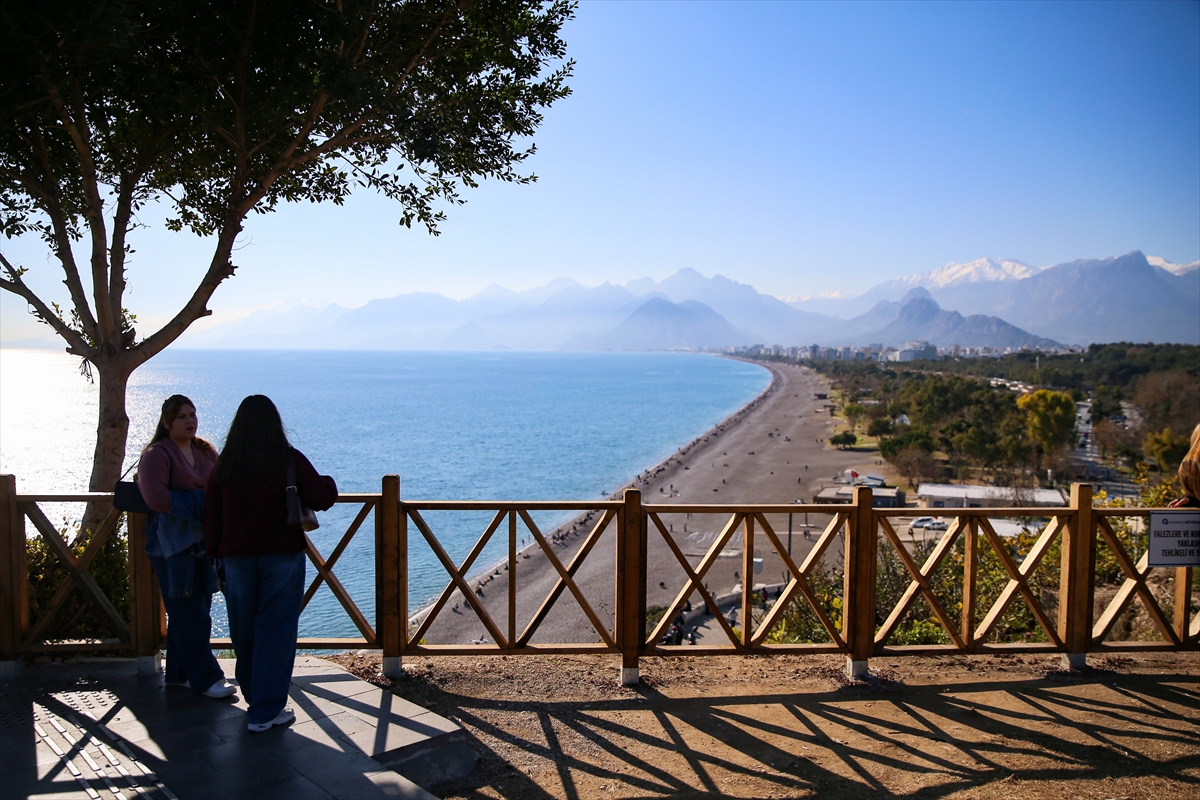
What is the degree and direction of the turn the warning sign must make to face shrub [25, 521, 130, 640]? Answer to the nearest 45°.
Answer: approximately 45° to its right

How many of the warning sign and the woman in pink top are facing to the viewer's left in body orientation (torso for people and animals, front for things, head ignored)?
0

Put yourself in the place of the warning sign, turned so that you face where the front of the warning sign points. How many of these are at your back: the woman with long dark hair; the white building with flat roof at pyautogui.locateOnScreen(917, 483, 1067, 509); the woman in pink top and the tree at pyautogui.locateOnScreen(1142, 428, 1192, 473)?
2

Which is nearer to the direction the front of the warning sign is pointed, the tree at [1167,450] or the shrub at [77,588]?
the shrub

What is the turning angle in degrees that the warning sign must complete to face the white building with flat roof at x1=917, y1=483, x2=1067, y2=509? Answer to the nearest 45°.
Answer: approximately 180°

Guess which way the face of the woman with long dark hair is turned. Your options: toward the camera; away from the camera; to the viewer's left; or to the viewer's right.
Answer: away from the camera

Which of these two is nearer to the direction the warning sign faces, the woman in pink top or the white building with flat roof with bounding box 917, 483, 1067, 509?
the woman in pink top

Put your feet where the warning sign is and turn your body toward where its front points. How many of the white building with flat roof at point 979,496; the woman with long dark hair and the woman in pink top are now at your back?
1

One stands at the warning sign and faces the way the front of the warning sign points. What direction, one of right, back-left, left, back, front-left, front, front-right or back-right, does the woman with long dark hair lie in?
front-right
